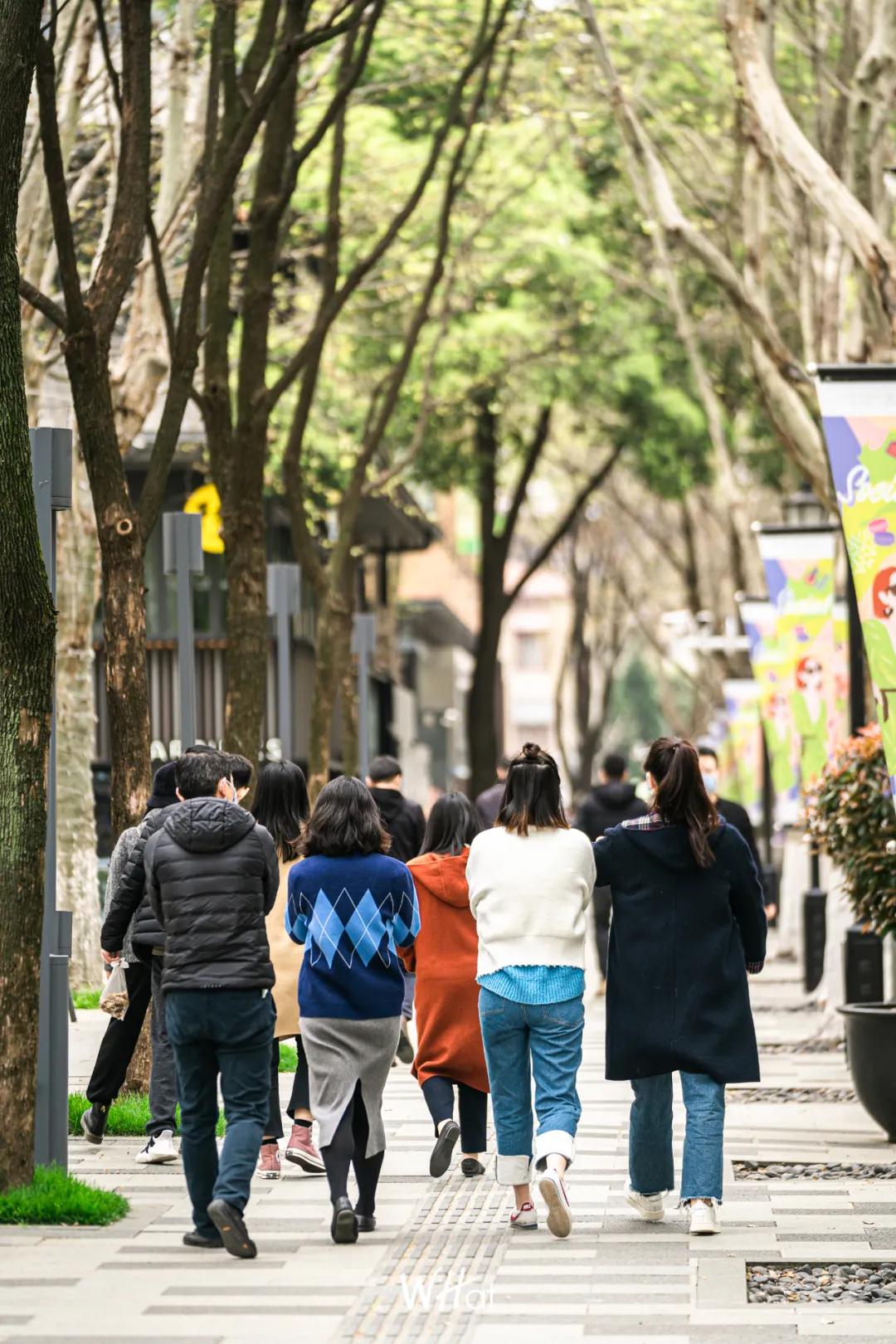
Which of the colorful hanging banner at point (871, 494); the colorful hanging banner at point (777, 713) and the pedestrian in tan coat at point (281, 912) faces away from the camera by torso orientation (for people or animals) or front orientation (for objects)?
the pedestrian in tan coat

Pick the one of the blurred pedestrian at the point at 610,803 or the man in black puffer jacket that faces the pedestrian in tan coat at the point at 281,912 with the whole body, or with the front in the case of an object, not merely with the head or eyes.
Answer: the man in black puffer jacket

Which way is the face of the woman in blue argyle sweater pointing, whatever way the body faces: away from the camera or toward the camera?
away from the camera

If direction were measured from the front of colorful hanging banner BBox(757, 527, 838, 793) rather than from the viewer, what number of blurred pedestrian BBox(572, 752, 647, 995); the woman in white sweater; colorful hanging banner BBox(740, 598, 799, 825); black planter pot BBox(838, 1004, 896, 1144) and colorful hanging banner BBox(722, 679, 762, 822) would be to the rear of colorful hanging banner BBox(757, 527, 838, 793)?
2

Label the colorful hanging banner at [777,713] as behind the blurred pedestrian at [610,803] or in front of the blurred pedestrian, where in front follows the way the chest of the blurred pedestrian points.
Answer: in front

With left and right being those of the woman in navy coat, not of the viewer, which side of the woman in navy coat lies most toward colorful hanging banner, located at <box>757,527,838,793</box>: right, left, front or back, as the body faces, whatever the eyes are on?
front

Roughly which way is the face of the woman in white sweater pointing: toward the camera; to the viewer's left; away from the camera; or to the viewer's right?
away from the camera

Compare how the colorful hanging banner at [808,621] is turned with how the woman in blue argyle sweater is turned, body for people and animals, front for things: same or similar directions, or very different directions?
very different directions

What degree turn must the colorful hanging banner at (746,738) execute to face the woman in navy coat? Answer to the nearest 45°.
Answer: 0° — it already faces them

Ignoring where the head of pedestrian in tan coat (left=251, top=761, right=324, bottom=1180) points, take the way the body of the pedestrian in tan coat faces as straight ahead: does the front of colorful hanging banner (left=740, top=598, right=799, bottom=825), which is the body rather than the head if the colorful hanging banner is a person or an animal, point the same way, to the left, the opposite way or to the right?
the opposite way

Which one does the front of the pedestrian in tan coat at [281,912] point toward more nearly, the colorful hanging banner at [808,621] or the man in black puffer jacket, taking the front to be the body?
the colorful hanging banner

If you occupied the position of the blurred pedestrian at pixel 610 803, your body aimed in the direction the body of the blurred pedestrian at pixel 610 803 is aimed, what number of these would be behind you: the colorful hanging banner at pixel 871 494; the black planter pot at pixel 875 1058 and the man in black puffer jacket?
3

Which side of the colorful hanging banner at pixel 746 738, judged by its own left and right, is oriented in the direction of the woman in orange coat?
front
